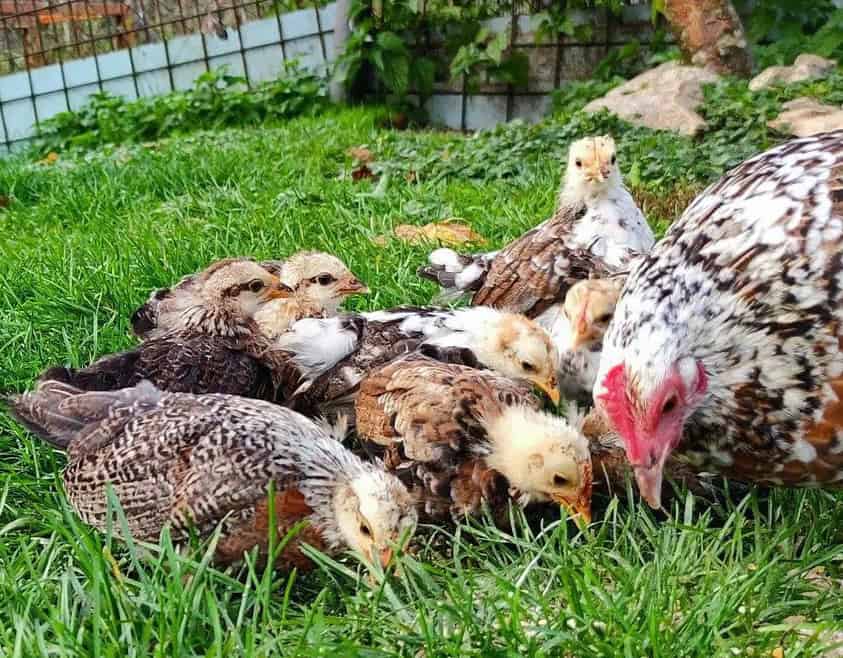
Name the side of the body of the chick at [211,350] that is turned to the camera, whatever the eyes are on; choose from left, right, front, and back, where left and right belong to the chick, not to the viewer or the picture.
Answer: right

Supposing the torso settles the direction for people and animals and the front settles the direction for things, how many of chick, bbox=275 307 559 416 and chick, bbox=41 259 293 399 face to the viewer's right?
2

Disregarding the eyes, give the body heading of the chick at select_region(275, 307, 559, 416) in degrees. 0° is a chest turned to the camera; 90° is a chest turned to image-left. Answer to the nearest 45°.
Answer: approximately 270°

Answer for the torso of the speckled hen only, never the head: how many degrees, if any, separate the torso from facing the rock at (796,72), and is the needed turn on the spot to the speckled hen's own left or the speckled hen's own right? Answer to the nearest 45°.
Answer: approximately 135° to the speckled hen's own right

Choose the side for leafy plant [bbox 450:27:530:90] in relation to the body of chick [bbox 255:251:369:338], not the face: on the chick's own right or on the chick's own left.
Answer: on the chick's own left

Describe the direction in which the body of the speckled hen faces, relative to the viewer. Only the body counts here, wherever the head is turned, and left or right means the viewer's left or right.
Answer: facing the viewer and to the left of the viewer

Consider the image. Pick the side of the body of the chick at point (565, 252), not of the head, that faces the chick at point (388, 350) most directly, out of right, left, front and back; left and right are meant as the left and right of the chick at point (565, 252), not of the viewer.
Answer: right

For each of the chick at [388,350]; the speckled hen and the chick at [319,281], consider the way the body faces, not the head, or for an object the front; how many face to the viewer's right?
2

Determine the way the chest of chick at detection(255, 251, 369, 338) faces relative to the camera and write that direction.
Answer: to the viewer's right

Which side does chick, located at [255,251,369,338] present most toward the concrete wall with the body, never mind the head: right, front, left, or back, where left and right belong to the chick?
left

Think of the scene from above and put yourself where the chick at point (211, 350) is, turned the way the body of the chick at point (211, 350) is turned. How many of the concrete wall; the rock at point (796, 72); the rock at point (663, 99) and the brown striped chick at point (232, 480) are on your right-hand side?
1

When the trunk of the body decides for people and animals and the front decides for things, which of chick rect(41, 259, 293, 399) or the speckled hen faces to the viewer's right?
the chick

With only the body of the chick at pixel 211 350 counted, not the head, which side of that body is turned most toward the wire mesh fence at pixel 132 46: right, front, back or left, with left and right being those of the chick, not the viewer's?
left
